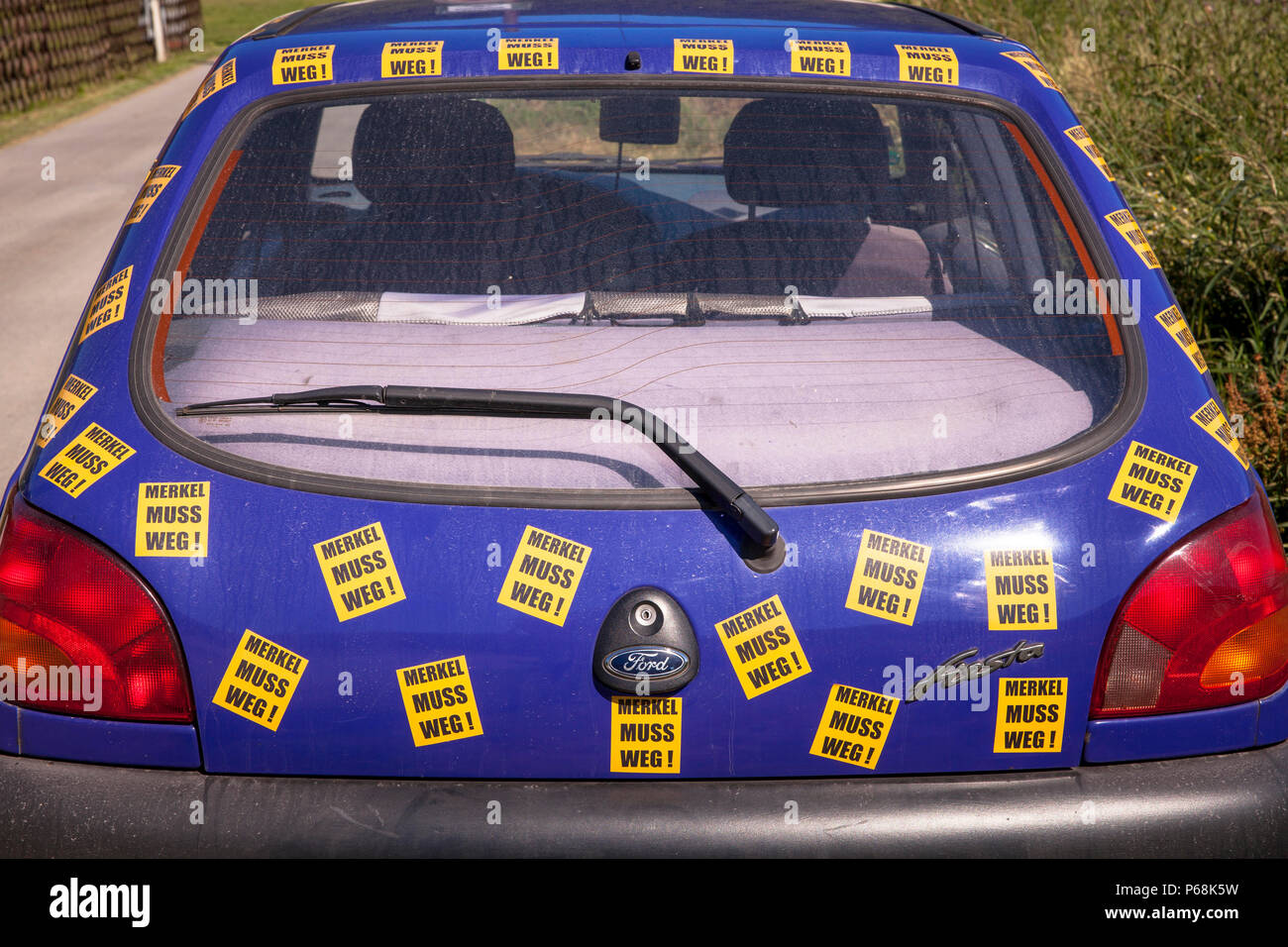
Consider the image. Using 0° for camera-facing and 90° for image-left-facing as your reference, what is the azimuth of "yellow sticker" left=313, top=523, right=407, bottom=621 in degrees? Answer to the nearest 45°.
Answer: approximately 0°

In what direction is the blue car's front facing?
away from the camera
